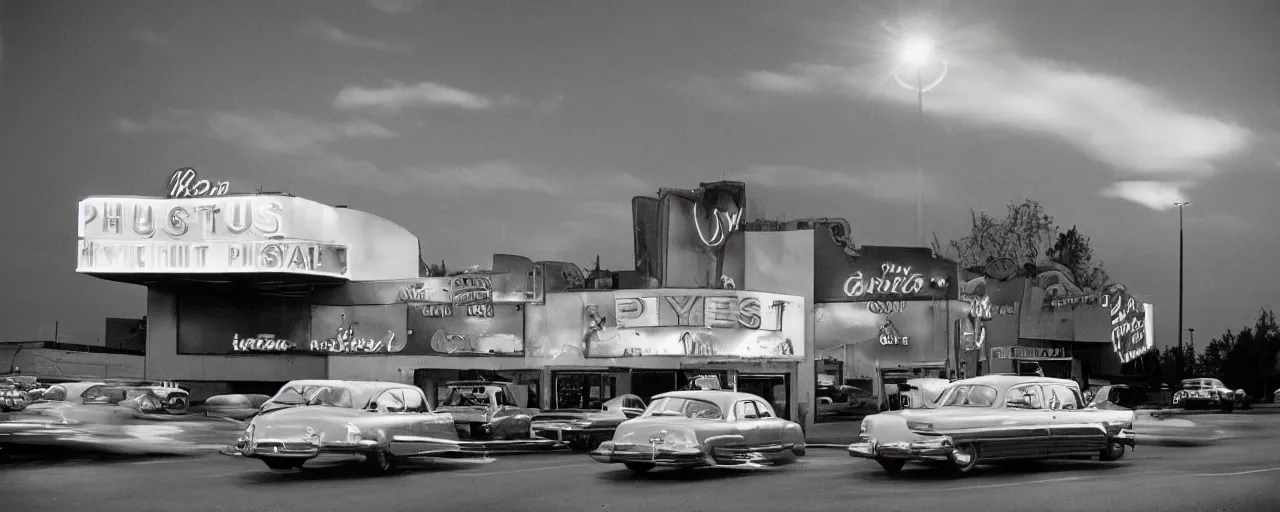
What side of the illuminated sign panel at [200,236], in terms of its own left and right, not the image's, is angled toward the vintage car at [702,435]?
front

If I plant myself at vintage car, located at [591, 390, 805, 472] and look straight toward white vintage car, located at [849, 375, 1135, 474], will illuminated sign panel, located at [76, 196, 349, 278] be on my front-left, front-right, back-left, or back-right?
back-left

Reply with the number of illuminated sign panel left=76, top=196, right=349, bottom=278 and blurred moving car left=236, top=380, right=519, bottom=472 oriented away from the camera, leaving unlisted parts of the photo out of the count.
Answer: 0

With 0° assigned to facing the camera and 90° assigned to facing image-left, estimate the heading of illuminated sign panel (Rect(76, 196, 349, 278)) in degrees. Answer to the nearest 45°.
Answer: approximately 0°

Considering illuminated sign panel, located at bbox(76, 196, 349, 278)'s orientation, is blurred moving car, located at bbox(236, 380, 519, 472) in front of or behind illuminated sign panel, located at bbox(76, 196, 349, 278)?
in front

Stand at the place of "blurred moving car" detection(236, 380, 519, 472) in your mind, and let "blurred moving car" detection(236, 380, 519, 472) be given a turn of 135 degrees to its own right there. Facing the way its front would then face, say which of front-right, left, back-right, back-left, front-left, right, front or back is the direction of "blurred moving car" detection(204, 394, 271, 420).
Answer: front
